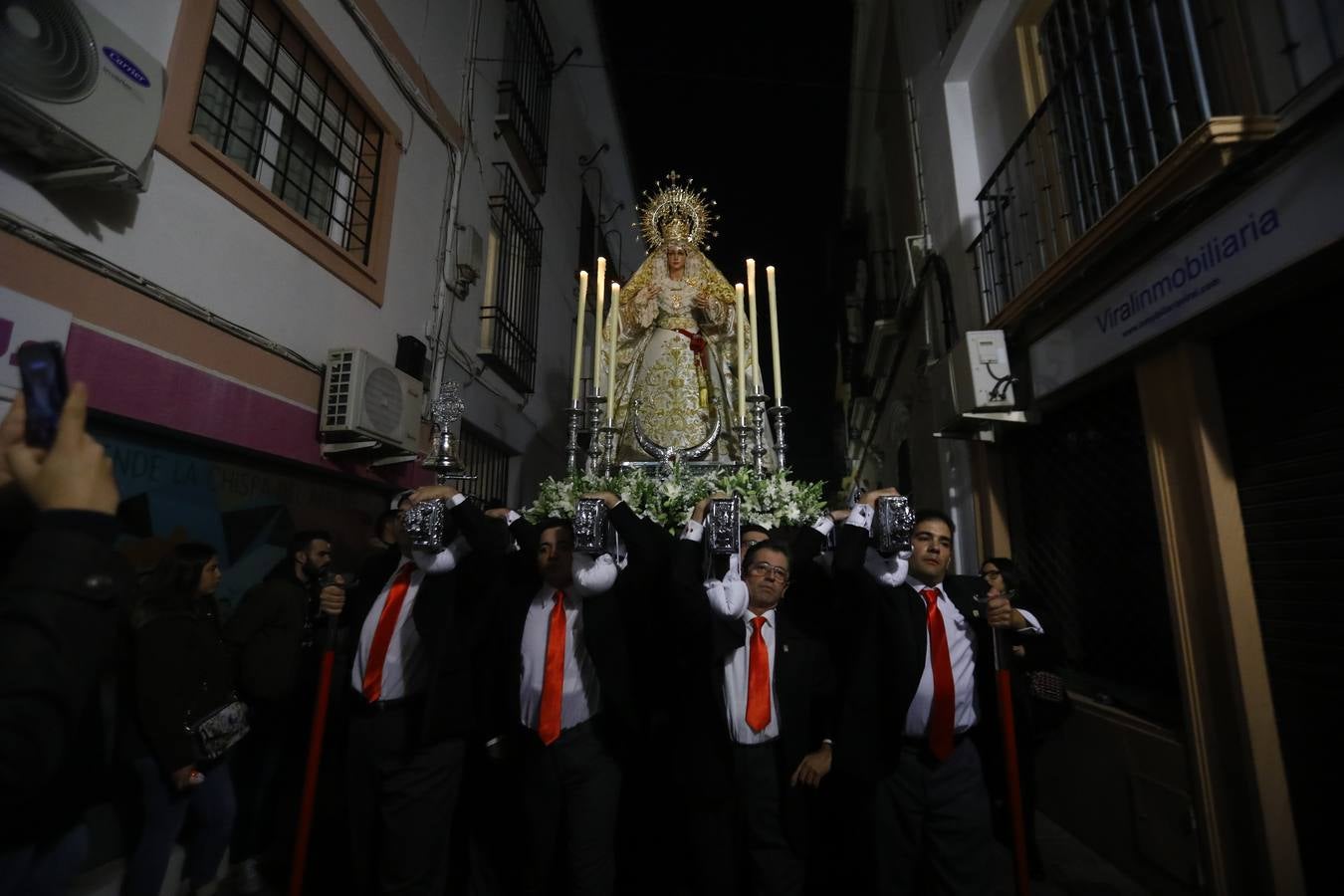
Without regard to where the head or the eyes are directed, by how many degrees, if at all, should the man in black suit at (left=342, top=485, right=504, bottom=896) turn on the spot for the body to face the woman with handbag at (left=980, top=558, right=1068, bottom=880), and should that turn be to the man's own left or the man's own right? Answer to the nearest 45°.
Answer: approximately 135° to the man's own left

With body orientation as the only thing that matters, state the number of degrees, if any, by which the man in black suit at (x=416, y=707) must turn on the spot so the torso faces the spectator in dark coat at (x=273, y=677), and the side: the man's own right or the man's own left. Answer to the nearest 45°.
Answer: approximately 90° to the man's own right

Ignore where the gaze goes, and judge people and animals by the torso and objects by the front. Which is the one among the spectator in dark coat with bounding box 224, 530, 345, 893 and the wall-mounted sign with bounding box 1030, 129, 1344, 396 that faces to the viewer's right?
the spectator in dark coat

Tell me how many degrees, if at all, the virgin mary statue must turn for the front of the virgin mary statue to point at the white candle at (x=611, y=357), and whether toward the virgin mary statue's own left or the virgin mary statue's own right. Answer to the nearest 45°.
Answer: approximately 45° to the virgin mary statue's own right

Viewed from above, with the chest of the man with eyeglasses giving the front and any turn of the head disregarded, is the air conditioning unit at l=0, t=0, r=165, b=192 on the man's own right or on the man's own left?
on the man's own right

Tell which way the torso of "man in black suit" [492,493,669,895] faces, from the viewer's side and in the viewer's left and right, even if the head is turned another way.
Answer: facing the viewer

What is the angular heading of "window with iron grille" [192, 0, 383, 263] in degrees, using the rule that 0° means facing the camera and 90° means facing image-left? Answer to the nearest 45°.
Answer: approximately 315°

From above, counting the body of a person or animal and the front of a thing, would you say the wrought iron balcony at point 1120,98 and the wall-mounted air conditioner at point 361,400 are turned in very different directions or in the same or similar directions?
very different directions

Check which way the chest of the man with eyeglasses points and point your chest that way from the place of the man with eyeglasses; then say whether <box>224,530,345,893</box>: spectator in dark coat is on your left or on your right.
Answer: on your right

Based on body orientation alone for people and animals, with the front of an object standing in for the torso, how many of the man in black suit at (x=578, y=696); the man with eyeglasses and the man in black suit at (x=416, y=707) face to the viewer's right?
0

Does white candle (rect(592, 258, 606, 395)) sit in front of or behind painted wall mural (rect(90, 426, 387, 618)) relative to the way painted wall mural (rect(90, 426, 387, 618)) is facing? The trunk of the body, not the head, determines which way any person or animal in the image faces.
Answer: in front

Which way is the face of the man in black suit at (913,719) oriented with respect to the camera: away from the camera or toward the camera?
toward the camera

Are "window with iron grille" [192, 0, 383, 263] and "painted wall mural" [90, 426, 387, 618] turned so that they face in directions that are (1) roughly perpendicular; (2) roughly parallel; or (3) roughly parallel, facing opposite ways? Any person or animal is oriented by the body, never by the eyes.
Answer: roughly parallel

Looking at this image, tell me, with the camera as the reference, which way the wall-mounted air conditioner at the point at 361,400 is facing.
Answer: facing the viewer and to the right of the viewer

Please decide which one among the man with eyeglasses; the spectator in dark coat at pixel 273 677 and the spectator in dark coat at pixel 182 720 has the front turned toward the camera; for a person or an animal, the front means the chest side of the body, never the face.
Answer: the man with eyeglasses

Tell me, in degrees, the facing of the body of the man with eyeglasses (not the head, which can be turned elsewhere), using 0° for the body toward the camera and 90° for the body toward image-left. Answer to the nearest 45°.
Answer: approximately 0°

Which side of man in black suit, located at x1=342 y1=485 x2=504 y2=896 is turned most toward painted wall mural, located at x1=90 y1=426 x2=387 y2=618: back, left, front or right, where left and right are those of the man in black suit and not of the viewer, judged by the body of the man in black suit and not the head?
right
